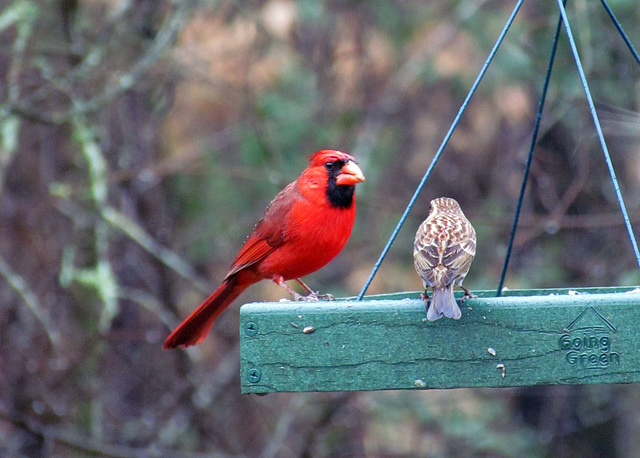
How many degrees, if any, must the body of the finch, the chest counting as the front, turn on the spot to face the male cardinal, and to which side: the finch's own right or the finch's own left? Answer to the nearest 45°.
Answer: approximately 45° to the finch's own left

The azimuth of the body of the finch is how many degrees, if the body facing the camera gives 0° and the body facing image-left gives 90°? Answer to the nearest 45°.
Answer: approximately 180°

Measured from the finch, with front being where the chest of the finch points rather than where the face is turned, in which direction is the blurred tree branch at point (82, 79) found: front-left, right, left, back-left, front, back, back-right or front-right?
front-left
